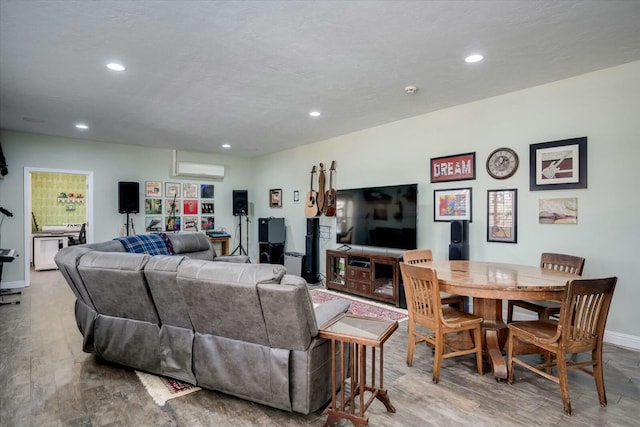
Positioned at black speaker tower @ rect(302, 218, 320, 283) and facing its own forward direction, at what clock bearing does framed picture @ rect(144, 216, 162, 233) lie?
The framed picture is roughly at 2 o'clock from the black speaker tower.

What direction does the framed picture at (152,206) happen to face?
toward the camera

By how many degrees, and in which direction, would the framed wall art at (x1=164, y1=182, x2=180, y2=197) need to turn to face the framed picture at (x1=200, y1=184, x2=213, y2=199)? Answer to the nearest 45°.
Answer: approximately 90° to its left

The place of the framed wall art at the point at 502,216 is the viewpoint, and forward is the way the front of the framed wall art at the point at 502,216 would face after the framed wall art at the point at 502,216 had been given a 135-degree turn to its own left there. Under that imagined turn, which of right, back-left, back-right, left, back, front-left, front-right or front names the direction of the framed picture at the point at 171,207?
back

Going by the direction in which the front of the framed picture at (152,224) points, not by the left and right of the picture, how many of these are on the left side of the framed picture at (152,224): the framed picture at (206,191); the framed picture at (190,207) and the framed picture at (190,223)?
3

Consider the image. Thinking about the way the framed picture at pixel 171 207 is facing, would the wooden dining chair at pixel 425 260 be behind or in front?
in front

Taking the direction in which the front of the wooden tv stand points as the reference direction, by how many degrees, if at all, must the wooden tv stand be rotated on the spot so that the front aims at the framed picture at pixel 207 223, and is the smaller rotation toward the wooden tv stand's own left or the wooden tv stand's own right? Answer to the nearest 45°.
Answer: approximately 90° to the wooden tv stand's own right

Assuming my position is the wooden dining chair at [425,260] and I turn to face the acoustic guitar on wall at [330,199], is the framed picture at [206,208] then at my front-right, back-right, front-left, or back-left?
front-left

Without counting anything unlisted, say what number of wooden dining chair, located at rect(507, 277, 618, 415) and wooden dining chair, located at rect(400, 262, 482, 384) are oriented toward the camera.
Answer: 0

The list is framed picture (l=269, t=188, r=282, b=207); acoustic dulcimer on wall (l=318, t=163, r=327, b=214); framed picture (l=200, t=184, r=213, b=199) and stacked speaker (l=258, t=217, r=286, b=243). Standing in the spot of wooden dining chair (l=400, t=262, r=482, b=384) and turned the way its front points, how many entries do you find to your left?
4

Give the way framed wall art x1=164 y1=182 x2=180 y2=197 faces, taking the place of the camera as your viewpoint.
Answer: facing the viewer

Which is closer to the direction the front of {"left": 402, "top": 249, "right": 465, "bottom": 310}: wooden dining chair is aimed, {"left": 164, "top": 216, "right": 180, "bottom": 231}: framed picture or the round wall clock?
the round wall clock

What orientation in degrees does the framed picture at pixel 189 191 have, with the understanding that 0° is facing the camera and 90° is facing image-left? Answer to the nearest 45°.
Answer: approximately 0°

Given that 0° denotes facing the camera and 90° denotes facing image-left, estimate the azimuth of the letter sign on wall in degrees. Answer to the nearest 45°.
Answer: approximately 45°

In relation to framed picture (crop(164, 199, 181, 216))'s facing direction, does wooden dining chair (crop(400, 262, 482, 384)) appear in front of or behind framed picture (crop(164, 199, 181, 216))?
in front

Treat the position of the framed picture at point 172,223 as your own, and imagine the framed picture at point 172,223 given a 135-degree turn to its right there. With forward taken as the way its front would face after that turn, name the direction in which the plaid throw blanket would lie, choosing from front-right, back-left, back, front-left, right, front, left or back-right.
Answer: back-left

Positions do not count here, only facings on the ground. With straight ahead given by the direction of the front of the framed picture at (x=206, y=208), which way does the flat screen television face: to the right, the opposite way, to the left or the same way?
to the right
